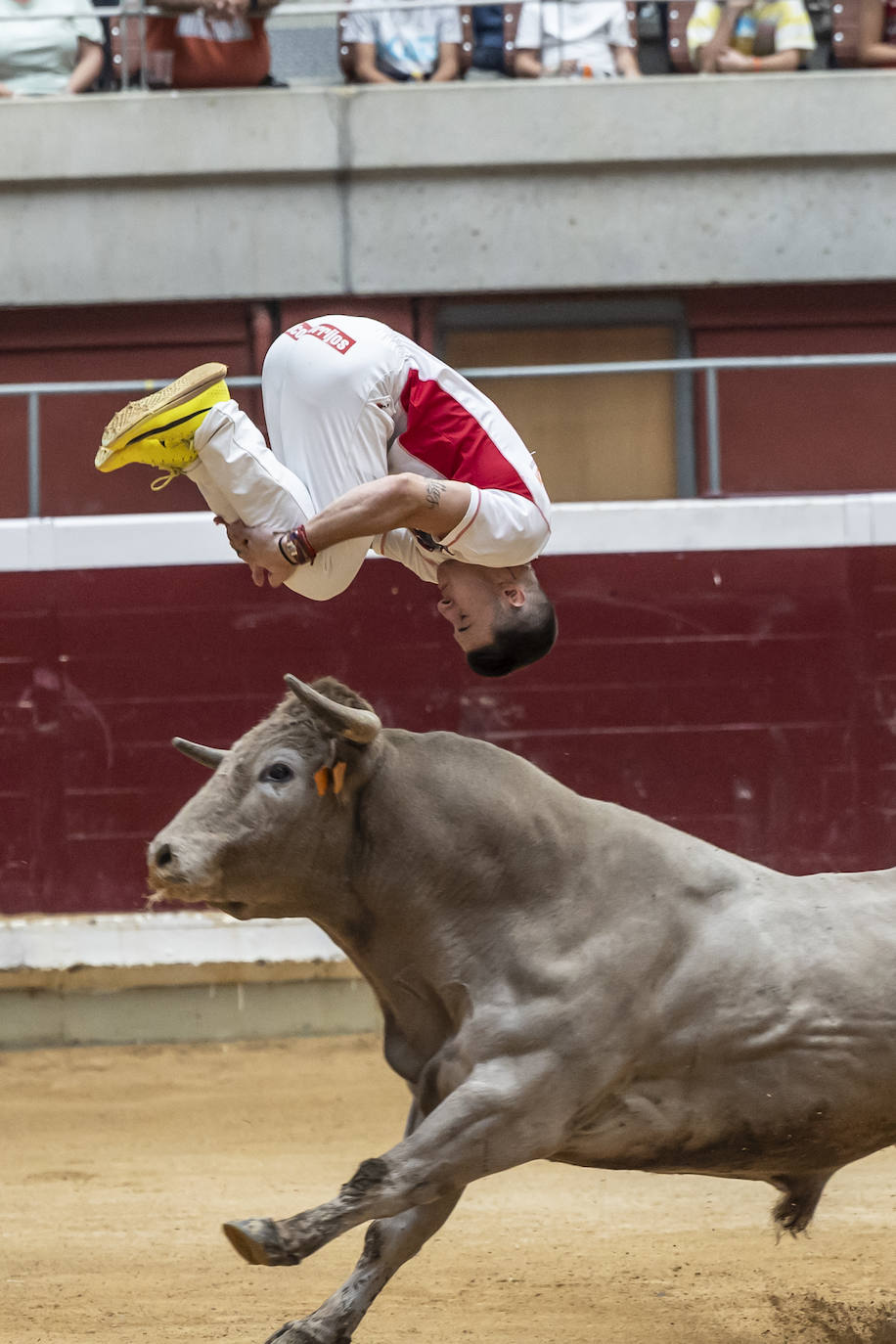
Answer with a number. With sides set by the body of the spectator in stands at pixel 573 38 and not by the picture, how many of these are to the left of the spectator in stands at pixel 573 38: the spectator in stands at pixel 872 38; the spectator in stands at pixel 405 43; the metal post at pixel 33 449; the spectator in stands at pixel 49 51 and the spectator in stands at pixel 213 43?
1

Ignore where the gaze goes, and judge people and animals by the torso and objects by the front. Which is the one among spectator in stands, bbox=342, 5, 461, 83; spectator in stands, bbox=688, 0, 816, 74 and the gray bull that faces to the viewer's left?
the gray bull

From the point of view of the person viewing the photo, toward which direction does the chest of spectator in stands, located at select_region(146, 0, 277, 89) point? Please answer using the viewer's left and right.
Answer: facing the viewer

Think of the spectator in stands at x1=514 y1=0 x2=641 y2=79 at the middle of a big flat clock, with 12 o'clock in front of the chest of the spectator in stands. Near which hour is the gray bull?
The gray bull is roughly at 12 o'clock from the spectator in stands.

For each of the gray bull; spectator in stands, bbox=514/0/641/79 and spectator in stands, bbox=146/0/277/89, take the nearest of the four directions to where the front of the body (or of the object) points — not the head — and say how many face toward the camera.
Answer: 2

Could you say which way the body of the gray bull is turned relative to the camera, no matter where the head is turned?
to the viewer's left

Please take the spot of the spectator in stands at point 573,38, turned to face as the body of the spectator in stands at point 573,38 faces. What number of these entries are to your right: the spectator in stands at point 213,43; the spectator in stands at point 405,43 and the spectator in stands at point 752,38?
2

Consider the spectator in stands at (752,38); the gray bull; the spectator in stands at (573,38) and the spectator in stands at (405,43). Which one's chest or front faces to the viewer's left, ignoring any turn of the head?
the gray bull

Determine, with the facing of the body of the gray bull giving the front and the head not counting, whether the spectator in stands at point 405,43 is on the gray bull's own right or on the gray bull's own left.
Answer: on the gray bull's own right

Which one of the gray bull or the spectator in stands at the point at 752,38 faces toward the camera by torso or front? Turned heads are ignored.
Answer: the spectator in stands

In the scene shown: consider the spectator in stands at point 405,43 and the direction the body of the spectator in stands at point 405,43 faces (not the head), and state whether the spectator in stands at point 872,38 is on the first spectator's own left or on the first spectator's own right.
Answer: on the first spectator's own left

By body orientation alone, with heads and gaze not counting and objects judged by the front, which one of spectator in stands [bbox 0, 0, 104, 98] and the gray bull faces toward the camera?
the spectator in stands

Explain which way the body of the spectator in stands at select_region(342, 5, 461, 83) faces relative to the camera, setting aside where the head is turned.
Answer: toward the camera

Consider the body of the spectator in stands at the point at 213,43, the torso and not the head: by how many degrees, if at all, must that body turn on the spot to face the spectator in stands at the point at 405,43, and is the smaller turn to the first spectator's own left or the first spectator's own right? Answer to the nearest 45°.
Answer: approximately 90° to the first spectator's own left

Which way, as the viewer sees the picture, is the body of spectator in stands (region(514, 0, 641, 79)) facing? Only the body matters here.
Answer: toward the camera

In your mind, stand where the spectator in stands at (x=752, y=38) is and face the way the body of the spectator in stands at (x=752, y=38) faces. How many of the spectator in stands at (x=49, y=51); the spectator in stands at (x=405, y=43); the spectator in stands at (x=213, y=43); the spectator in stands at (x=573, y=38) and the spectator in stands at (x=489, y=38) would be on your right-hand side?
5

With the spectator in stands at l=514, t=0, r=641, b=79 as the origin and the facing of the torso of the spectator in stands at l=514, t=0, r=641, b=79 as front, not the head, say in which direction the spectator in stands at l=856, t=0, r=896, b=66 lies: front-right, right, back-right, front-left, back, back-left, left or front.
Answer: left
